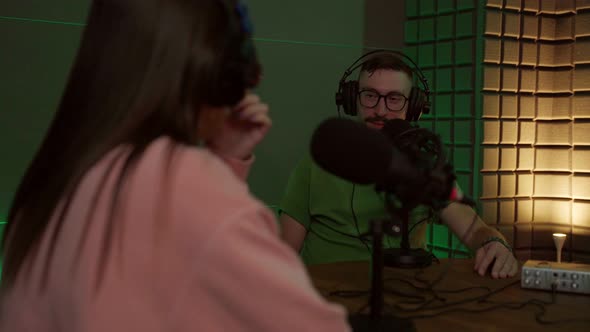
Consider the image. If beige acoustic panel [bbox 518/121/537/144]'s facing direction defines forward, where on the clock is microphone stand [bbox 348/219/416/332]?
The microphone stand is roughly at 12 o'clock from the beige acoustic panel.

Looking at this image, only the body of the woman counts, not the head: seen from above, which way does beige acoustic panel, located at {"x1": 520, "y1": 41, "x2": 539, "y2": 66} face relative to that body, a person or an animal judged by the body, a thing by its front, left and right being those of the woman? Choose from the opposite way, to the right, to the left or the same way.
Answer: the opposite way

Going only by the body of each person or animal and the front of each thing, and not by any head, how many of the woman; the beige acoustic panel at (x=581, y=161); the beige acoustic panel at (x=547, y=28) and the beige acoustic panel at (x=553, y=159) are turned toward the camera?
3

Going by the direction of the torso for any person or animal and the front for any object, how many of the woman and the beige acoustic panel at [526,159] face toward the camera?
1

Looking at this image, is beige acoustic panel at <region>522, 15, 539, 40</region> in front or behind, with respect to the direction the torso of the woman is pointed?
in front

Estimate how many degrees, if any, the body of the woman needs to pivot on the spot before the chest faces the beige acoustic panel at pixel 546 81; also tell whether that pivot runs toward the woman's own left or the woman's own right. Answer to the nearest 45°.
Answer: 0° — they already face it
